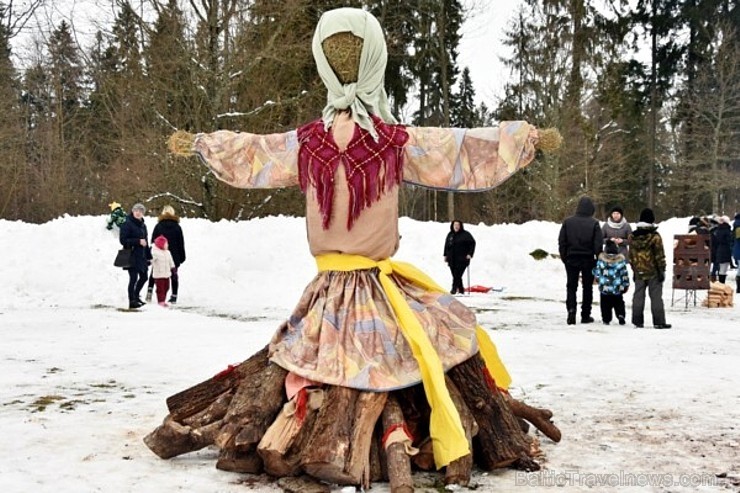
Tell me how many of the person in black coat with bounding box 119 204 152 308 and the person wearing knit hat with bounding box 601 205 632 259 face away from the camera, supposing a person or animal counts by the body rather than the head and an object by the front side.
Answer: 0

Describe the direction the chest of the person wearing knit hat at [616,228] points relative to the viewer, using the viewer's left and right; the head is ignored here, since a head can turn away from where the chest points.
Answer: facing the viewer

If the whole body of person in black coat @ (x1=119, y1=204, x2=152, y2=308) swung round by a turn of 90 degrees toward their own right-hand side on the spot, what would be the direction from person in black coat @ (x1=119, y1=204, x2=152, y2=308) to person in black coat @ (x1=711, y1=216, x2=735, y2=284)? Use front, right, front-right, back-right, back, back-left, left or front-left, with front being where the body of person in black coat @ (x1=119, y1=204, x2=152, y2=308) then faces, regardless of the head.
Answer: back-left

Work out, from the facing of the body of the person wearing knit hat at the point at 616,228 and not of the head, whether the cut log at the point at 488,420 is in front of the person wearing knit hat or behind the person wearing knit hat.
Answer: in front

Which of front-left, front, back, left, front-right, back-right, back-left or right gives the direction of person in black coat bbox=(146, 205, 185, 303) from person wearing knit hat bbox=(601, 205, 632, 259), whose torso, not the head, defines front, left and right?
right

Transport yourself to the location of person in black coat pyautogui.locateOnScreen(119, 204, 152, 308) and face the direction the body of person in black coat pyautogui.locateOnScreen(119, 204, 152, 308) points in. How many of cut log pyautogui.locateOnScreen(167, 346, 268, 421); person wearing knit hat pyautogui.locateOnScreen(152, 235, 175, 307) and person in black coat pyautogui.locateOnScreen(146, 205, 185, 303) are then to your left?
2

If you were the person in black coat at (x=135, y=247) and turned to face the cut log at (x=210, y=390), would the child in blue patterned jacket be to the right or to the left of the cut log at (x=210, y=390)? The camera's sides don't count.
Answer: left
